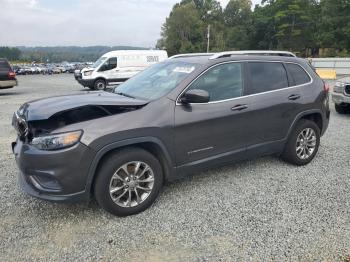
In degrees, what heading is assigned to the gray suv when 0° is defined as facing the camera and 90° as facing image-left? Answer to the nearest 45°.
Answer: approximately 45°

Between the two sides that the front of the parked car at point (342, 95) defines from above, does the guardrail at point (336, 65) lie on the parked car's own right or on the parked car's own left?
on the parked car's own right

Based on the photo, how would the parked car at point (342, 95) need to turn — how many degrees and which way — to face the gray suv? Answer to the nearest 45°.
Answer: approximately 45° to its left

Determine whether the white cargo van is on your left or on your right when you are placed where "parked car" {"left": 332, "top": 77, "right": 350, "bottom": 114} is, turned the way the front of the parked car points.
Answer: on your right

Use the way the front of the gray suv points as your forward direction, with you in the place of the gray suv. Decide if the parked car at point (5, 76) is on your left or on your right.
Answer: on your right

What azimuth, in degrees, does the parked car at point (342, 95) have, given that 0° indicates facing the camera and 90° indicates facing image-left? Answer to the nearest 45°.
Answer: approximately 45°
